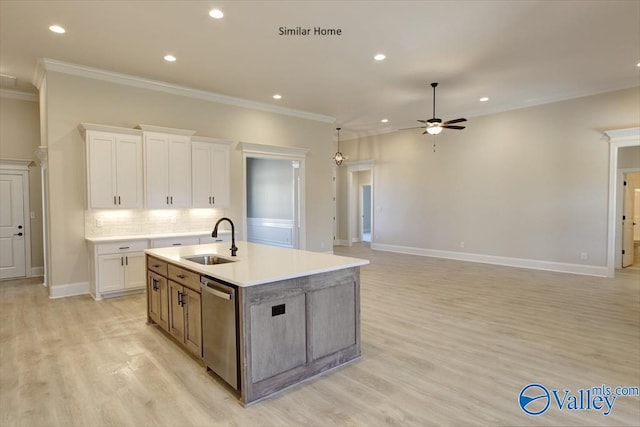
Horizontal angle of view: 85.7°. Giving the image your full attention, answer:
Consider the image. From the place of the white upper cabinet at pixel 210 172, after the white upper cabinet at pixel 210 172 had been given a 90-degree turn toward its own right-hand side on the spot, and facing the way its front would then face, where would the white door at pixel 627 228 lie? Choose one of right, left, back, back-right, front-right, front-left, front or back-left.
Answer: back-left

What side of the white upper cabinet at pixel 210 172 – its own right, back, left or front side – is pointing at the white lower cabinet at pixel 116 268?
right

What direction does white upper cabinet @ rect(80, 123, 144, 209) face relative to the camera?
toward the camera

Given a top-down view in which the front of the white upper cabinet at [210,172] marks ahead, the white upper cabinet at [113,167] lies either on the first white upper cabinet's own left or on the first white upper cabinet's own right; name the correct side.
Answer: on the first white upper cabinet's own right

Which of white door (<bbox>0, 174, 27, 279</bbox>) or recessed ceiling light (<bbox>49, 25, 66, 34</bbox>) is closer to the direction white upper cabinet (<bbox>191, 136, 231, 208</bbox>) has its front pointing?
the recessed ceiling light

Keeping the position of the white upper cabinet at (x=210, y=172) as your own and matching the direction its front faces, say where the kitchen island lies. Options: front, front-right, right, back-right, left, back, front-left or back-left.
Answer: front-right

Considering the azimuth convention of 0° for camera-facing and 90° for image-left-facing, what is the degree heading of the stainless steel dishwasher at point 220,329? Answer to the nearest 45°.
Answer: approximately 45°

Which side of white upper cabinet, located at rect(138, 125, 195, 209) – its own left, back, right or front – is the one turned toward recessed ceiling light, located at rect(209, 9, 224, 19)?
front

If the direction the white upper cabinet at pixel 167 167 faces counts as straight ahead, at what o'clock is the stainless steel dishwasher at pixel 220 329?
The stainless steel dishwasher is roughly at 12 o'clock from the white upper cabinet.

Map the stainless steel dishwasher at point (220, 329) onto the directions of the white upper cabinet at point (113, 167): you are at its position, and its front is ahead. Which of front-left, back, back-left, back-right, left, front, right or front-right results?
front

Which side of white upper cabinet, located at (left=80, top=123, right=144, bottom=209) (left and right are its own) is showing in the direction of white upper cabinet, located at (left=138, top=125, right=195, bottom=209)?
left

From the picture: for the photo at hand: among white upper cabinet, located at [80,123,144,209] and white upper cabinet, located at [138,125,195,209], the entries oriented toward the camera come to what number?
2

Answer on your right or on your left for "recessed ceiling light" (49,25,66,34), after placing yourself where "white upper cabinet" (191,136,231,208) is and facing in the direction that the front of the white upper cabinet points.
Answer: on your right

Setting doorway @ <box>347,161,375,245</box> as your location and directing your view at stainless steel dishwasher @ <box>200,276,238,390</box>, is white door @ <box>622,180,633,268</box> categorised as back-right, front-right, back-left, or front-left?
front-left

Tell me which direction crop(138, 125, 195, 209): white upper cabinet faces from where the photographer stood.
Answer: facing the viewer
